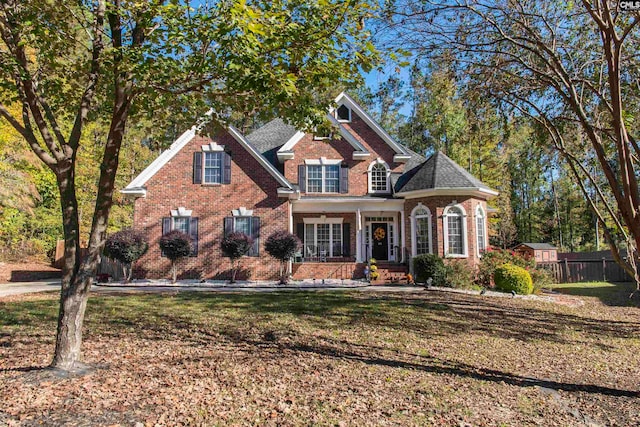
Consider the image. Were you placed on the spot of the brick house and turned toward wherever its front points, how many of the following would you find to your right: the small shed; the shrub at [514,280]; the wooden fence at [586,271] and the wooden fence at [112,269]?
1

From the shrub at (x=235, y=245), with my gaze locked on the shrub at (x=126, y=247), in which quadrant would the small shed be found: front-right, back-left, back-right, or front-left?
back-right

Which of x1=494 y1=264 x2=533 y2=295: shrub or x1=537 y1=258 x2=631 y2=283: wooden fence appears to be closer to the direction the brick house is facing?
the shrub

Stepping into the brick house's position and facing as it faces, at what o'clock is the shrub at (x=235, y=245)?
The shrub is roughly at 1 o'clock from the brick house.

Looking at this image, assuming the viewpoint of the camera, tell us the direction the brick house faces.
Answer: facing the viewer

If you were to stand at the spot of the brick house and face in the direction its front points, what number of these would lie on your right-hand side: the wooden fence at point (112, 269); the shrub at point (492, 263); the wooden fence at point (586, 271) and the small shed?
1

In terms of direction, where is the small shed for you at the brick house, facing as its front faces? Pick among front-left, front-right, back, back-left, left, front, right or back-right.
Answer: back-left

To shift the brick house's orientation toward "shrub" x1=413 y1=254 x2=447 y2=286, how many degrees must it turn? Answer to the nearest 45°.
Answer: approximately 90° to its left

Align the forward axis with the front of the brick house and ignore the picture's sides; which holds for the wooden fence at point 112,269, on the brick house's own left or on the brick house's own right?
on the brick house's own right

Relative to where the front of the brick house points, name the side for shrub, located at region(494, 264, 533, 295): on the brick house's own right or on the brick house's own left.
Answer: on the brick house's own left

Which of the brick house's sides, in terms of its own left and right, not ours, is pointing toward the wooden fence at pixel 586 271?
left

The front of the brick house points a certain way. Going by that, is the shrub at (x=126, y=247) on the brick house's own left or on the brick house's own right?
on the brick house's own right

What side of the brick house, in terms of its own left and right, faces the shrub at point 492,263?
left

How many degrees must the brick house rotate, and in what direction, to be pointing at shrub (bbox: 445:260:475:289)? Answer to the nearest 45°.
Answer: approximately 90° to its left
